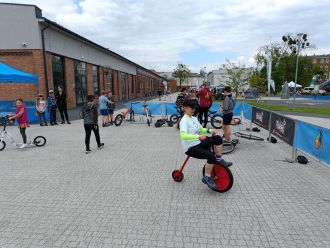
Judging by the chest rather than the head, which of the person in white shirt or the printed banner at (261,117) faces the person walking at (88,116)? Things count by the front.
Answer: the printed banner

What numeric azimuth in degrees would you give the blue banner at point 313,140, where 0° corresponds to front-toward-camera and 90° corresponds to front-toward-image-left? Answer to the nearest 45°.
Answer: approximately 45°

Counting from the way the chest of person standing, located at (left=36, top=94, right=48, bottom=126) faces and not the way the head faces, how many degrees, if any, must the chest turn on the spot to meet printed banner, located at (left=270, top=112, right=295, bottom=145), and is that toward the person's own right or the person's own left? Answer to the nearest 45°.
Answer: approximately 45° to the person's own left

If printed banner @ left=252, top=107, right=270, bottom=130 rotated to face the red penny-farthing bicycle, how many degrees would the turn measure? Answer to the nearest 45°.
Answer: approximately 45° to its left

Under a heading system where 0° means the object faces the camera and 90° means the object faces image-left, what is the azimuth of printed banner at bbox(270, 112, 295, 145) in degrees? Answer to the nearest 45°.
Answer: approximately 45°

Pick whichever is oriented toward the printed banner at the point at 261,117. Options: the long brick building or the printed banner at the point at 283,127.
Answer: the long brick building

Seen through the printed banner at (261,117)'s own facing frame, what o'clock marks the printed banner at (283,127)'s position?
the printed banner at (283,127) is roughly at 10 o'clock from the printed banner at (261,117).

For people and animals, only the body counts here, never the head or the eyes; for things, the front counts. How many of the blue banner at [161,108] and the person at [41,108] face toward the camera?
2

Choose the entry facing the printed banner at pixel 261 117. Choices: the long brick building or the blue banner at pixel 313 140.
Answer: the long brick building

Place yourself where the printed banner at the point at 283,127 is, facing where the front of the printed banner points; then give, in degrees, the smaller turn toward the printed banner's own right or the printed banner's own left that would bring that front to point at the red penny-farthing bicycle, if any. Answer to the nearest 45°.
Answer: approximately 45° to the printed banner's own left

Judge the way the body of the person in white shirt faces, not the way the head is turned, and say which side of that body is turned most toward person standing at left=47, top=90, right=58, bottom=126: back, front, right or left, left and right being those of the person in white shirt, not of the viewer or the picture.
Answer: back

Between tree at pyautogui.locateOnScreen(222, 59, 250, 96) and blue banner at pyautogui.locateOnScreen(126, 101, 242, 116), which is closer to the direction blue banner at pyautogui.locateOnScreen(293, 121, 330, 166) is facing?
the blue banner
